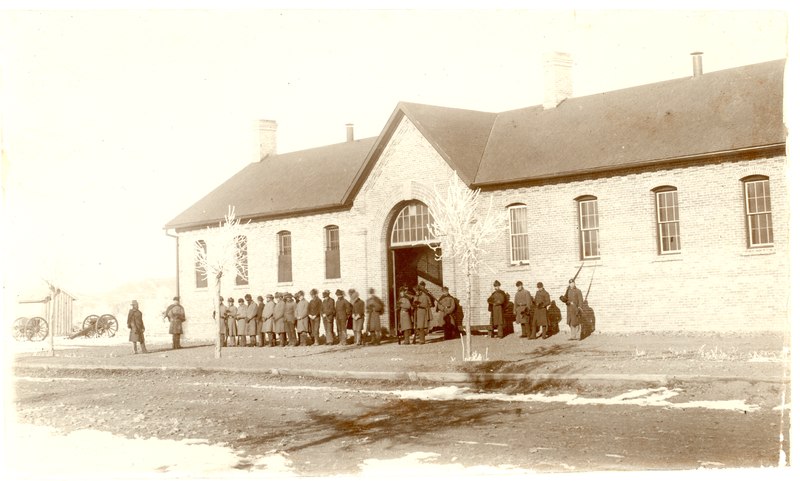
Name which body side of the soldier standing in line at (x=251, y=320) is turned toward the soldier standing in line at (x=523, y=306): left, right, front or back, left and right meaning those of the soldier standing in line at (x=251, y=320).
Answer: left

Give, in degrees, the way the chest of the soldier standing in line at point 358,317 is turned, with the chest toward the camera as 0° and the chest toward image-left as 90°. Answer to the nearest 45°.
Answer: approximately 45°

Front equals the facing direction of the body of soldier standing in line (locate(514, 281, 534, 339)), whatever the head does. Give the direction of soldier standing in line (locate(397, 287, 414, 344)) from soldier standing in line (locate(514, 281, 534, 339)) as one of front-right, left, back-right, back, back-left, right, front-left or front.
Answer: front-right

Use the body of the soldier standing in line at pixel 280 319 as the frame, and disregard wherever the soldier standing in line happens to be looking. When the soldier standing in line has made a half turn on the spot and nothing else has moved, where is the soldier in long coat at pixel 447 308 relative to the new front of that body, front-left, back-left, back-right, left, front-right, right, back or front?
right

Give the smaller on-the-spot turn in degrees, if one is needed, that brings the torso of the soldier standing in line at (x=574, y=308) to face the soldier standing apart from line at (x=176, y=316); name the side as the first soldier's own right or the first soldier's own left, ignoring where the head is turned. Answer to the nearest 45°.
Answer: approximately 45° to the first soldier's own right

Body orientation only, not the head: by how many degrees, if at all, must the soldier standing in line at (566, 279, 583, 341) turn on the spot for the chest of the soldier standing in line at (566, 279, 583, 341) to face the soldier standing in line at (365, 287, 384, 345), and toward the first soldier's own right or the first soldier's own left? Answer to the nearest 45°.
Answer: approximately 45° to the first soldier's own right

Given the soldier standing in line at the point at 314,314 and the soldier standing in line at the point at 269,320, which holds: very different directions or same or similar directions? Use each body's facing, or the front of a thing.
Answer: same or similar directions

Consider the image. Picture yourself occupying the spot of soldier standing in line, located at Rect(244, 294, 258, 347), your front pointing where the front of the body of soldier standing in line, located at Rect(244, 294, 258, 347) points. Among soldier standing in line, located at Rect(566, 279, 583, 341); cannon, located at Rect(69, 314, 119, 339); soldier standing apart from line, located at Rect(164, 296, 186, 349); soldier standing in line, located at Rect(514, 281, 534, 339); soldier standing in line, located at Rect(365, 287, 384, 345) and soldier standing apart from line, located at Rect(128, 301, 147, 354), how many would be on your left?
3

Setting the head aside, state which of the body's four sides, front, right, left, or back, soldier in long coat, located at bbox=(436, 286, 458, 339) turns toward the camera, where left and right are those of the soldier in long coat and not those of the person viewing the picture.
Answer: front

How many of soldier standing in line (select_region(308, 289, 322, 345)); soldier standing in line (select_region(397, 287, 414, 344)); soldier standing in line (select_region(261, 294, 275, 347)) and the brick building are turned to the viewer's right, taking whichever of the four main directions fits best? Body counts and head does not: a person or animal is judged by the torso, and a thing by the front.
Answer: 0

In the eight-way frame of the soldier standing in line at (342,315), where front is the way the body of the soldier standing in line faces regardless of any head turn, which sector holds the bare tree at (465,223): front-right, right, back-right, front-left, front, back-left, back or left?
left

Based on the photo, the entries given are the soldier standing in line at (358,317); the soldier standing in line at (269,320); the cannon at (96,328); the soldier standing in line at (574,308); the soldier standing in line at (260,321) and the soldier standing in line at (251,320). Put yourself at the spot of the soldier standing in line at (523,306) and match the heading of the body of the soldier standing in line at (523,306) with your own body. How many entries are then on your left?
1

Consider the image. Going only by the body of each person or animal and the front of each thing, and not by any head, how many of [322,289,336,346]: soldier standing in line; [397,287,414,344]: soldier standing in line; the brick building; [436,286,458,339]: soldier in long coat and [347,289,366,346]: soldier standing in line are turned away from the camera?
0

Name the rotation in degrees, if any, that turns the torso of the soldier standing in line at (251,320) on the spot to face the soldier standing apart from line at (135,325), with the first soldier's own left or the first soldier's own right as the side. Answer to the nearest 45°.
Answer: approximately 45° to the first soldier's own right

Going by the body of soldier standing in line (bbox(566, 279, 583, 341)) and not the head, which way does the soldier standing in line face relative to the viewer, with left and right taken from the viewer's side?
facing the viewer and to the left of the viewer

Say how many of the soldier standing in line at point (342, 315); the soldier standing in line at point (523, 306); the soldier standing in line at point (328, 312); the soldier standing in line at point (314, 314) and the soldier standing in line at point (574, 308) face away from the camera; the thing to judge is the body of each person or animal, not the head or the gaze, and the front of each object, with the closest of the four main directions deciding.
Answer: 0

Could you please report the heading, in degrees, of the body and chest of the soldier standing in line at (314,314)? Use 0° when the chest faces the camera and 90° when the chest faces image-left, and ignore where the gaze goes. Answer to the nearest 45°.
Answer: approximately 45°

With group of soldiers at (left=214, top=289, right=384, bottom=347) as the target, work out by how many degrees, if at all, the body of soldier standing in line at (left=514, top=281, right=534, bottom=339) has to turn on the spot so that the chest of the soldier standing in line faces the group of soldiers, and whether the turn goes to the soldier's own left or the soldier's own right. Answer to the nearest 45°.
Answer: approximately 45° to the soldier's own right

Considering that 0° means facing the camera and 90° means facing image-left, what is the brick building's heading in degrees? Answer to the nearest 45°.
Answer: approximately 45°

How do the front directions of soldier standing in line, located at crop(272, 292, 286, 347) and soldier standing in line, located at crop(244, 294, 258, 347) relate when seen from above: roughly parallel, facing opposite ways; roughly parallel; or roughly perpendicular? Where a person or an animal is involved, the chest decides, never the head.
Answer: roughly parallel

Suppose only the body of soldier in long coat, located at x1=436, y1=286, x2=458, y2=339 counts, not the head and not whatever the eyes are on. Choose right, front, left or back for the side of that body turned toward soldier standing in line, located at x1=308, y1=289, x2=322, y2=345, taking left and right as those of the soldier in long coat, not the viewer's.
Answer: front
